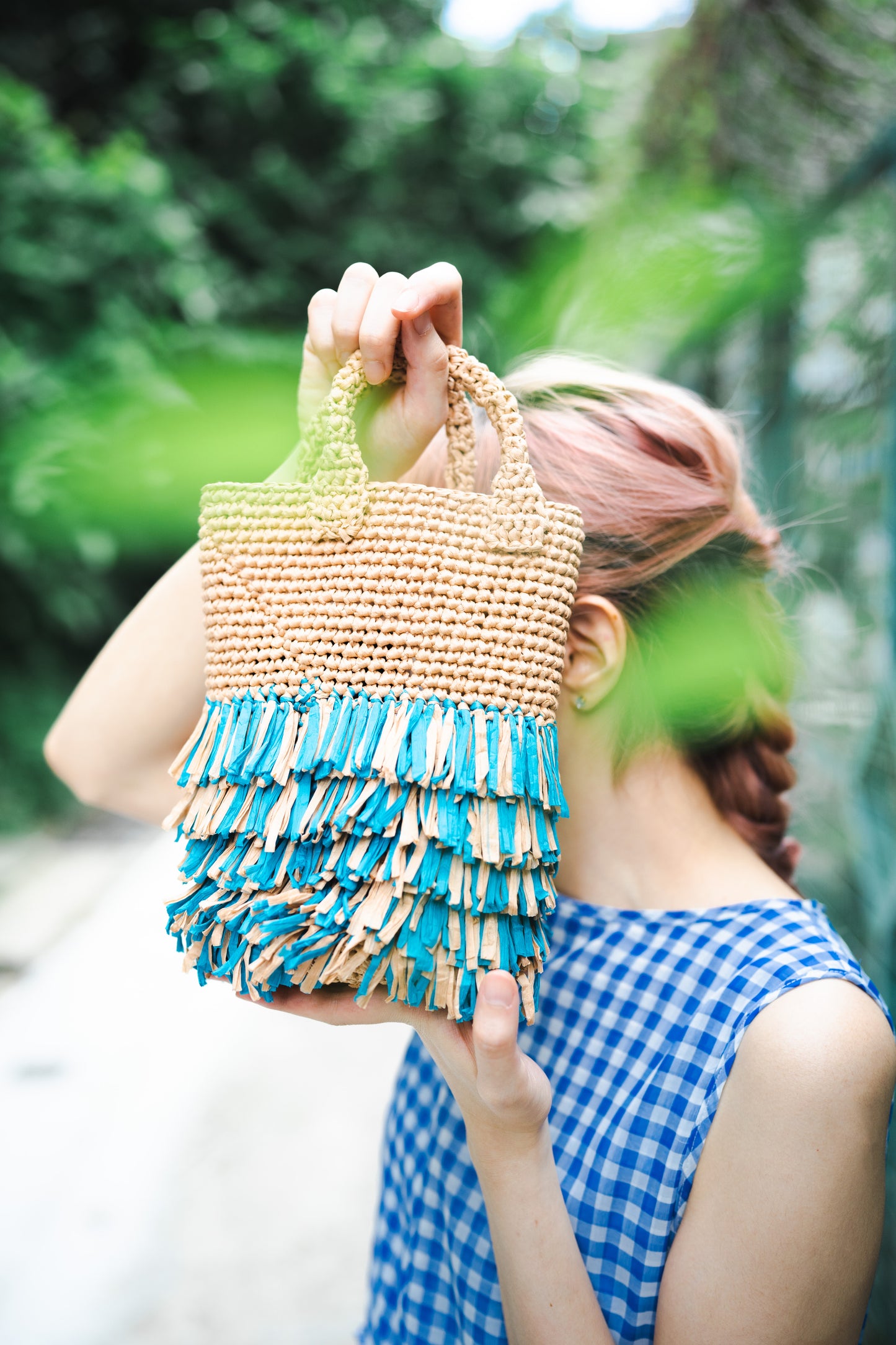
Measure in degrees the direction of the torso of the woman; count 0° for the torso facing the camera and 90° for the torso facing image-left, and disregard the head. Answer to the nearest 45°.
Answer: approximately 45°
